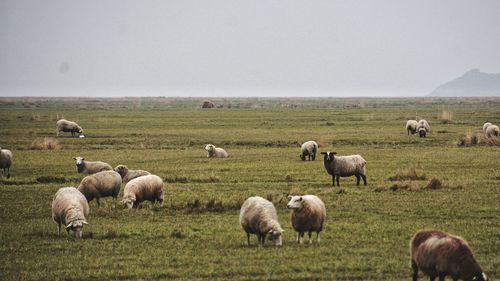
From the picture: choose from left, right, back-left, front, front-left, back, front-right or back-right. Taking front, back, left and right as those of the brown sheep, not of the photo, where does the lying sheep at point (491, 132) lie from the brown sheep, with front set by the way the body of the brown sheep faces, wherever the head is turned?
left

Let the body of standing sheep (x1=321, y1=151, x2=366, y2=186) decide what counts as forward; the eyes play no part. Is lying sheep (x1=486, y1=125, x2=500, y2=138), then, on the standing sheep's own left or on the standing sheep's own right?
on the standing sheep's own right

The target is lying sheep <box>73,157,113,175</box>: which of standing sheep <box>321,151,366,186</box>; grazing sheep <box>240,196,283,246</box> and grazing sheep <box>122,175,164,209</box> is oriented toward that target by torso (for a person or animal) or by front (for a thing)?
the standing sheep

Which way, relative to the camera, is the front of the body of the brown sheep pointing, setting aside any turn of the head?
to the viewer's right

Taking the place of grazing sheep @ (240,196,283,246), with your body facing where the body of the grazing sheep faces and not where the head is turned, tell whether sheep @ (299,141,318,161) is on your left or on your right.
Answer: on your left

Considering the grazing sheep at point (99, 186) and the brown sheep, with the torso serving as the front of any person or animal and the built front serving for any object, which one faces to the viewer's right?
the brown sheep

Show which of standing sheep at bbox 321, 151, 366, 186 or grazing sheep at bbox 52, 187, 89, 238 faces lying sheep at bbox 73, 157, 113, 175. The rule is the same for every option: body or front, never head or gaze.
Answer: the standing sheep

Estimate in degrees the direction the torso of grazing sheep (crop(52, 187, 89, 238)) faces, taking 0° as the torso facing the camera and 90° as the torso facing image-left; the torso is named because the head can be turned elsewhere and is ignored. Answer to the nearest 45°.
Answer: approximately 315°

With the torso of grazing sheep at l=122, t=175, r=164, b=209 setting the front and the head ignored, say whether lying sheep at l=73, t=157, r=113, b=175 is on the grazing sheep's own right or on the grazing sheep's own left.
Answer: on the grazing sheep's own right

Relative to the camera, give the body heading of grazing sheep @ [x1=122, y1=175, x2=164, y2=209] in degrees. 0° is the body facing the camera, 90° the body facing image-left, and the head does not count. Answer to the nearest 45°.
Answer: approximately 45°

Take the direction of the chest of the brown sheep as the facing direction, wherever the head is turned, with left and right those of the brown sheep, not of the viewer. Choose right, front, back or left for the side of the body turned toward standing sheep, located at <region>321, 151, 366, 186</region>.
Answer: left

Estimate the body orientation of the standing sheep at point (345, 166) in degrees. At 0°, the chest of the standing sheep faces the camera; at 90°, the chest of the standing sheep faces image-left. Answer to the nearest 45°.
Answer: approximately 90°

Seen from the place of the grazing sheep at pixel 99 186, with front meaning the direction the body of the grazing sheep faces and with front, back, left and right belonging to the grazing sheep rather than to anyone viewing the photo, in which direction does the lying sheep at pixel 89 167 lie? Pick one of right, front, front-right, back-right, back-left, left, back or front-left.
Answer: right

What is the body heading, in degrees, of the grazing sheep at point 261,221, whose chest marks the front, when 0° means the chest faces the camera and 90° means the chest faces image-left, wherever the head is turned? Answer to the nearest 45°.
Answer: approximately 315°
